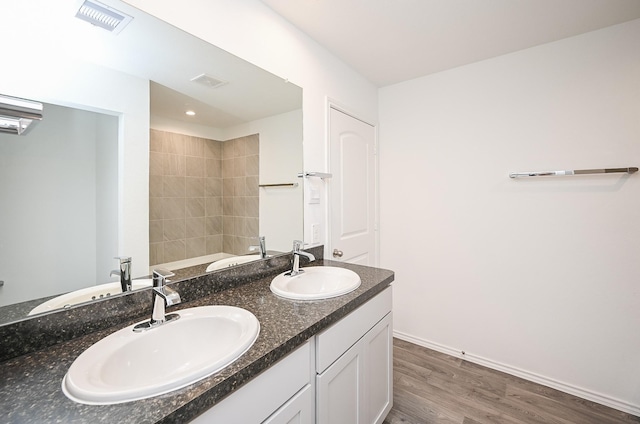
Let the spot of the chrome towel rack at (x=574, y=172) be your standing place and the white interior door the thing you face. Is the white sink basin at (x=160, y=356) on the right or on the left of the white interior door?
left

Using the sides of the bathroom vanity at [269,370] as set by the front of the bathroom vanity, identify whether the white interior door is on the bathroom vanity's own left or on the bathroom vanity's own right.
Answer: on the bathroom vanity's own left

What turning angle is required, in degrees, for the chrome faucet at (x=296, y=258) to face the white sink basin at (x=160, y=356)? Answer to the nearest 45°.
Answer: approximately 90° to its right

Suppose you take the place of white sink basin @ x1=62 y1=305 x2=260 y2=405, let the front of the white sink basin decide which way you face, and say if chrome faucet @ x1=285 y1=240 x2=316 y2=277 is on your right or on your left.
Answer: on your left

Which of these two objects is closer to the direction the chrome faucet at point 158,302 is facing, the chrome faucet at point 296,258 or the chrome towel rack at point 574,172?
the chrome towel rack

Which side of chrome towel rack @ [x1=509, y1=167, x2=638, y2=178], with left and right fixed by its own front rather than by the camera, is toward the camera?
front

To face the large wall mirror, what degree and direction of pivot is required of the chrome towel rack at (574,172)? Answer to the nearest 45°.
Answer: approximately 45° to its right

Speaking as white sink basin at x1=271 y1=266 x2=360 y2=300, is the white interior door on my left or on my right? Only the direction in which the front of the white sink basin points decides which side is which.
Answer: on my left

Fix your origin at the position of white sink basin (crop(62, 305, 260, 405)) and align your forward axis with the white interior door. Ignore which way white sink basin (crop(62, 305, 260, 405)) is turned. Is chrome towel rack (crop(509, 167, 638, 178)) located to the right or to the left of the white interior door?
right

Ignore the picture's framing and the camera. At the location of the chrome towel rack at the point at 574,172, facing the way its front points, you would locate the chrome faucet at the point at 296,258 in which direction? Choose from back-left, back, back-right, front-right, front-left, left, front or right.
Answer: front-right

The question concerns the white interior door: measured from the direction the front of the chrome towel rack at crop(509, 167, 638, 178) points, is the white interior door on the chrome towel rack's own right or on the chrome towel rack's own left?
on the chrome towel rack's own right

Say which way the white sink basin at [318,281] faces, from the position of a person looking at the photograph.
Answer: facing the viewer and to the right of the viewer
